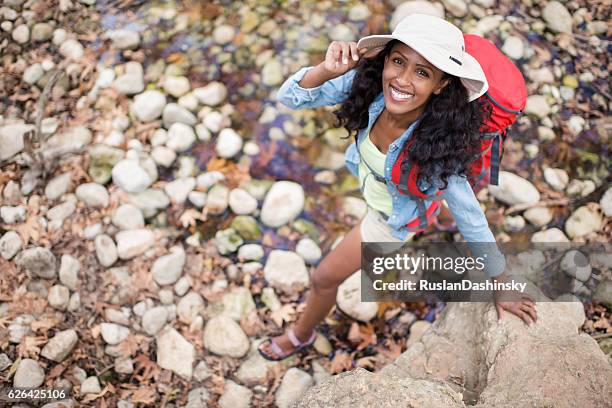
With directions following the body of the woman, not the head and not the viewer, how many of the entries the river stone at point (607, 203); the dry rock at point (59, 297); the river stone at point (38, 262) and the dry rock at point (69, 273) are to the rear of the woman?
1

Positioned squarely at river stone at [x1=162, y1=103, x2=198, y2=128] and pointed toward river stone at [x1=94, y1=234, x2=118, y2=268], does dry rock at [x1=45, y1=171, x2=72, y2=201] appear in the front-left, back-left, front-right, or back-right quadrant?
front-right

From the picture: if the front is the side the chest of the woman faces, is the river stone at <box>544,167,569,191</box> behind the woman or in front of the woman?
behind

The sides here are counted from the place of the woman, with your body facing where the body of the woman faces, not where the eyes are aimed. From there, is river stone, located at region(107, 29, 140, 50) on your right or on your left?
on your right

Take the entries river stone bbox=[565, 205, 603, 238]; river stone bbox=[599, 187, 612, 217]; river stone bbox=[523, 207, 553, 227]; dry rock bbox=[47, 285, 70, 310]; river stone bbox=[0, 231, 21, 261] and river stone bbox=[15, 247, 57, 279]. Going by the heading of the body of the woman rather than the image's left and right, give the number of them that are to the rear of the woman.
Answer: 3

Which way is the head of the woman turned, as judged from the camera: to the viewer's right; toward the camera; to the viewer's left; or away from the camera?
toward the camera
